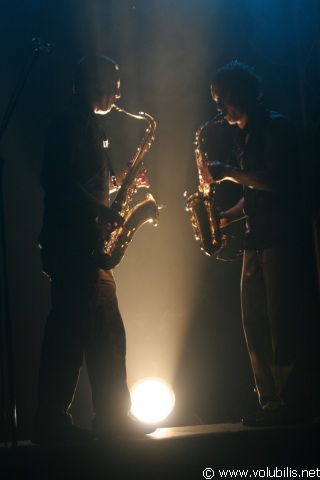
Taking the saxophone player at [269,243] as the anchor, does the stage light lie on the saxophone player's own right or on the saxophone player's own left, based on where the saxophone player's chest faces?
on the saxophone player's own right

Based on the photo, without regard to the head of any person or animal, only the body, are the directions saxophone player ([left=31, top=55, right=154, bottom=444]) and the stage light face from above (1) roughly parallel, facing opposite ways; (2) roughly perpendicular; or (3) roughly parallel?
roughly perpendicular

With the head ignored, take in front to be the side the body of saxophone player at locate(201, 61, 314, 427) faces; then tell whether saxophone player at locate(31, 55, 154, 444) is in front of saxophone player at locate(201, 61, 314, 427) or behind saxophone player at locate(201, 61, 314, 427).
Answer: in front

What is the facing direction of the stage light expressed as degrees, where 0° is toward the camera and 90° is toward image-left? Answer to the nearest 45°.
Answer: approximately 0°

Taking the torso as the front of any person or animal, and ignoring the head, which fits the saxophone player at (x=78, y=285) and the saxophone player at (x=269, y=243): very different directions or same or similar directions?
very different directions

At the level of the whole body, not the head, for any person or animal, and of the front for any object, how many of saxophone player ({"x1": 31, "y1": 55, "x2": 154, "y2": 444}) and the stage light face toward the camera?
1

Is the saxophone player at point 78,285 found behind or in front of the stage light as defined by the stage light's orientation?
in front

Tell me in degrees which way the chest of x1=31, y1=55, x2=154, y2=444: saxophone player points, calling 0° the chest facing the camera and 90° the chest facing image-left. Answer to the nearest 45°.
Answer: approximately 270°

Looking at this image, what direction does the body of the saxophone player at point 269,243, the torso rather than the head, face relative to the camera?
to the viewer's left

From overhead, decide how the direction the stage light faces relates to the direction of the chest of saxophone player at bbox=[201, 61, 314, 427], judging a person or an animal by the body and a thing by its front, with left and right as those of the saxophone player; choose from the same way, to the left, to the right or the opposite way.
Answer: to the left

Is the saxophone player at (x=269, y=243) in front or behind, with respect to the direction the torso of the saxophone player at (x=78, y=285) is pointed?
in front

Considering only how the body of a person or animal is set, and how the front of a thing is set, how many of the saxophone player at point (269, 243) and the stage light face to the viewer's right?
0

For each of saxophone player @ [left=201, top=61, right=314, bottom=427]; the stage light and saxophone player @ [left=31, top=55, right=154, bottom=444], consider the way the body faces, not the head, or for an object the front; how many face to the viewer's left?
1

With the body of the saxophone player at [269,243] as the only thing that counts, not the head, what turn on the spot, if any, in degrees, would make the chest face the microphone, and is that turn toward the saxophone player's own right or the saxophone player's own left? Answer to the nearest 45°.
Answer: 0° — they already face it

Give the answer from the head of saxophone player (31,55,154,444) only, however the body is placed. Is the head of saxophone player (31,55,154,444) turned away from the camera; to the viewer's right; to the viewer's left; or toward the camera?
to the viewer's right
